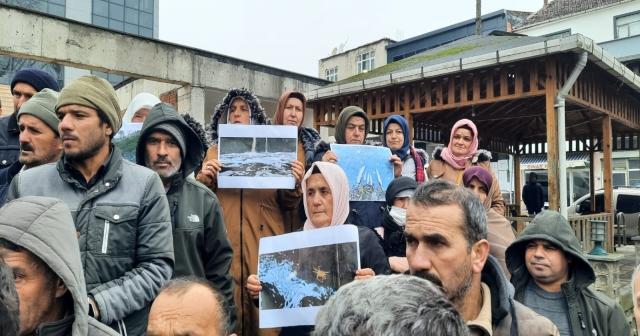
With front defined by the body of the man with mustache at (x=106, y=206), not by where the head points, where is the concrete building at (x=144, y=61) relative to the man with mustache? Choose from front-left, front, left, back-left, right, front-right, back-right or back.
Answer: back-right

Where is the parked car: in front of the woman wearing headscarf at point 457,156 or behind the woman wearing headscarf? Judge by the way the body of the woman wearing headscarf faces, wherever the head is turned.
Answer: behind

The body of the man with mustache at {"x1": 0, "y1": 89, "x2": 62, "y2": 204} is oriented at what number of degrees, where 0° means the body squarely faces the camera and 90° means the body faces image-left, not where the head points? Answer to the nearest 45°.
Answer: approximately 45°

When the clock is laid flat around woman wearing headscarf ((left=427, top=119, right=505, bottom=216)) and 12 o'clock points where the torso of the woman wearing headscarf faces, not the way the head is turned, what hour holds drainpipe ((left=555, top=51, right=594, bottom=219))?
The drainpipe is roughly at 7 o'clock from the woman wearing headscarf.

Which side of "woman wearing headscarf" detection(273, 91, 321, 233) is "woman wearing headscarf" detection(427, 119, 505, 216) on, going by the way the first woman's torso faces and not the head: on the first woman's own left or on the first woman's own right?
on the first woman's own left

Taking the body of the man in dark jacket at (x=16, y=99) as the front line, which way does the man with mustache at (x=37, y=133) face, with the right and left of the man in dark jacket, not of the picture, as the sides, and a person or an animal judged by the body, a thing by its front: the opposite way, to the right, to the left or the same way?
the same way

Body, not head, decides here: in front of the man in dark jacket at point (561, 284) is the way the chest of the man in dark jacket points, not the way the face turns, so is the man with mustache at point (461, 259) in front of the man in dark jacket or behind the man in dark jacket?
in front

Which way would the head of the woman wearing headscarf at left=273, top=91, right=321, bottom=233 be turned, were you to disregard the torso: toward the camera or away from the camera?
toward the camera

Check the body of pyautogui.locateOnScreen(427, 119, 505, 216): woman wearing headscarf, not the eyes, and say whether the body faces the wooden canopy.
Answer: no

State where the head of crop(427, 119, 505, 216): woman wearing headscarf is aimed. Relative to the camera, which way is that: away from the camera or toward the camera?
toward the camera

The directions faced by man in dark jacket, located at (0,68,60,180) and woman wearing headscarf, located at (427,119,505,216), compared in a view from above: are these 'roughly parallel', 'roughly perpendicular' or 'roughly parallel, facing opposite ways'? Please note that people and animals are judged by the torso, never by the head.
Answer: roughly parallel

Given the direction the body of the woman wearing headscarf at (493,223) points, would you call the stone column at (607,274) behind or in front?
behind

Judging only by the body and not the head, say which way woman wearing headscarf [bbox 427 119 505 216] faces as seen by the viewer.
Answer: toward the camera

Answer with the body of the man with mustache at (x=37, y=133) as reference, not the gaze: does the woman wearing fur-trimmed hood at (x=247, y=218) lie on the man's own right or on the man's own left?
on the man's own left

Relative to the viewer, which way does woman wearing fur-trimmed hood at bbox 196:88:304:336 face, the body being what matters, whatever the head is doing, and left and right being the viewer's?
facing the viewer

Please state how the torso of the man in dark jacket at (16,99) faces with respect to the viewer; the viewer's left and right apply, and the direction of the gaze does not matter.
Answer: facing the viewer and to the left of the viewer

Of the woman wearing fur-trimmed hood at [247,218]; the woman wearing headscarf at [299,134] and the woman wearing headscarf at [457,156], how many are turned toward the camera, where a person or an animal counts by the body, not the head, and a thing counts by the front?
3
